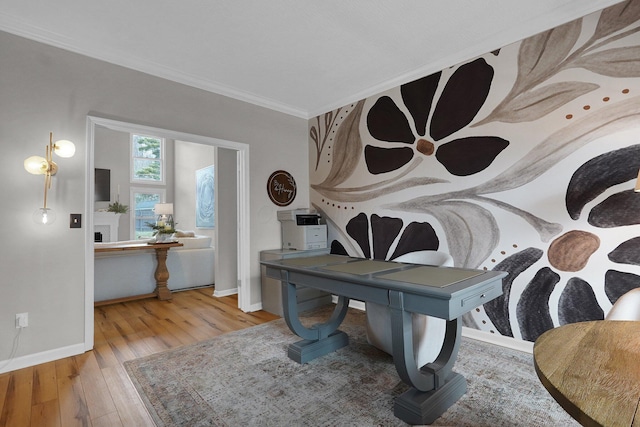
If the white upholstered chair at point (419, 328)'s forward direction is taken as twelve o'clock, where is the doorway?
The doorway is roughly at 2 o'clock from the white upholstered chair.

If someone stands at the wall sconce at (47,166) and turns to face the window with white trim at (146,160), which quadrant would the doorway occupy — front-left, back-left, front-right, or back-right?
front-right

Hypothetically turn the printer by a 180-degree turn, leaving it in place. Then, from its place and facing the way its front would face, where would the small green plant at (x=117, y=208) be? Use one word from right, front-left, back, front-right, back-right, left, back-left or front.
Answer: front

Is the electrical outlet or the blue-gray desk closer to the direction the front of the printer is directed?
the blue-gray desk

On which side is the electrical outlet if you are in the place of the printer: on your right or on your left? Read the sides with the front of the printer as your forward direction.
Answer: on your right

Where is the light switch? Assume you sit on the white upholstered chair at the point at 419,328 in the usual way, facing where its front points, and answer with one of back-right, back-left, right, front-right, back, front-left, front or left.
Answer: front-right

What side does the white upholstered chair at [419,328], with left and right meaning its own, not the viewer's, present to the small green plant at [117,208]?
right

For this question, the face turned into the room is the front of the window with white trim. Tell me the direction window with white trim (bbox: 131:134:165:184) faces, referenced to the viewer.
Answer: facing the viewer and to the right of the viewer

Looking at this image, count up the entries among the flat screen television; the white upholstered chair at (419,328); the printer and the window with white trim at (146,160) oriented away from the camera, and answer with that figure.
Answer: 0

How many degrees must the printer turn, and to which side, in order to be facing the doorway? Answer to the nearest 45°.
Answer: approximately 135° to its right

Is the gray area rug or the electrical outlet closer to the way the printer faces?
the gray area rug

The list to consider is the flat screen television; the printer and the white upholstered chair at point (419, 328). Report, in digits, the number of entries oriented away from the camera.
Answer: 0

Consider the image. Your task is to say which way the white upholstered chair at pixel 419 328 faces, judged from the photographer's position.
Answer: facing the viewer and to the left of the viewer

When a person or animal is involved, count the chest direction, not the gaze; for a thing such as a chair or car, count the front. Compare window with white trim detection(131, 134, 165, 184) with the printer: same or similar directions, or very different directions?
same or similar directions

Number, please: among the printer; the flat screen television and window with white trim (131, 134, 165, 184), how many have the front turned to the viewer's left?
0

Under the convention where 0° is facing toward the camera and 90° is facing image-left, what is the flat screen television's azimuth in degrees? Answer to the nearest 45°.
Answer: approximately 315°

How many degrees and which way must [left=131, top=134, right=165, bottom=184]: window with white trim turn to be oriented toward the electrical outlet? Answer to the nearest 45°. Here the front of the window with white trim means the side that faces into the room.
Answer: approximately 45° to its right

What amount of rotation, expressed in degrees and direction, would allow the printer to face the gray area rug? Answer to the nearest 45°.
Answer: approximately 45° to its right
